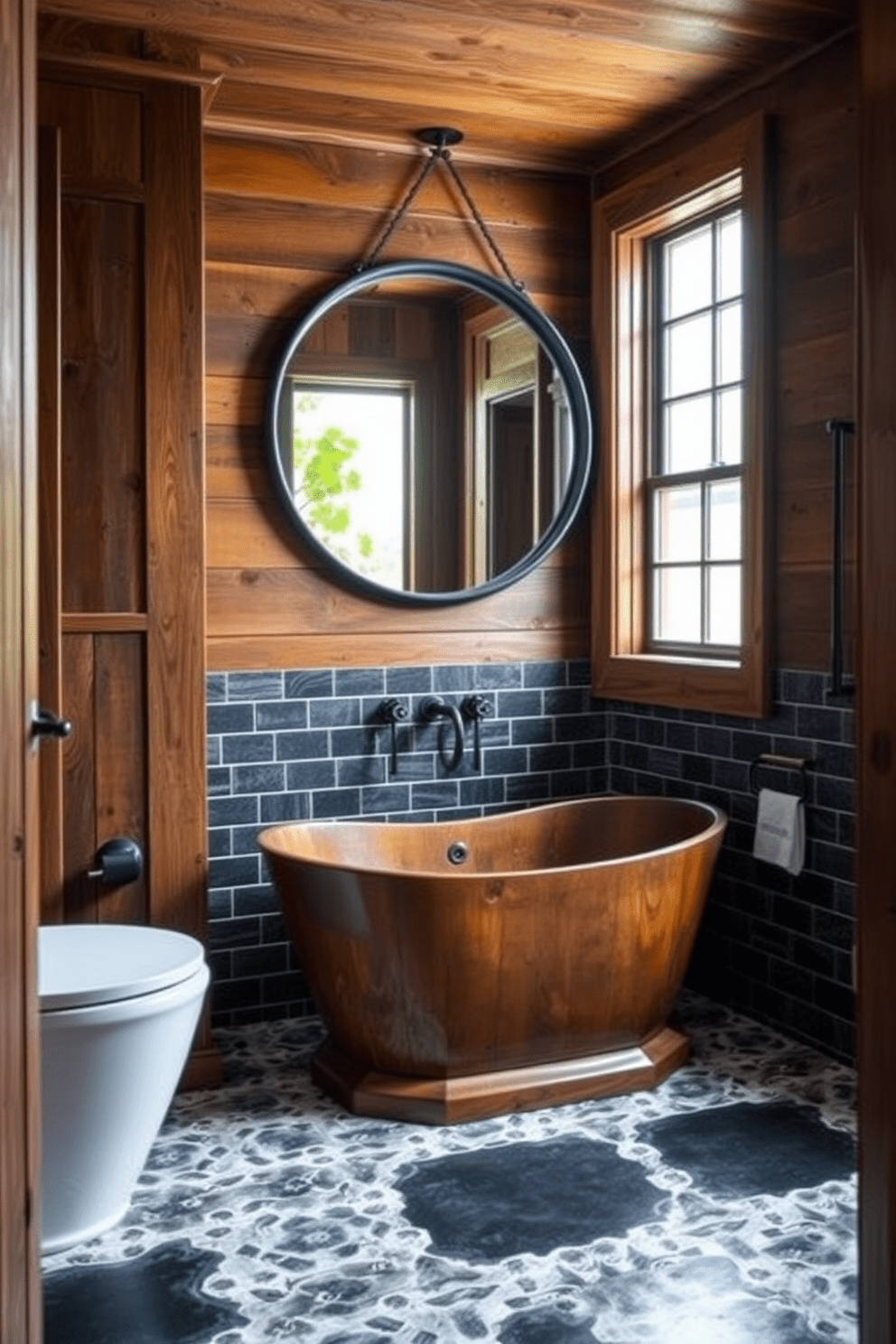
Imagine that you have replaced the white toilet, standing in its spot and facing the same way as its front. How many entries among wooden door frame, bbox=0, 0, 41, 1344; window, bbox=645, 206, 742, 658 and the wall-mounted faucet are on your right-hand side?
1

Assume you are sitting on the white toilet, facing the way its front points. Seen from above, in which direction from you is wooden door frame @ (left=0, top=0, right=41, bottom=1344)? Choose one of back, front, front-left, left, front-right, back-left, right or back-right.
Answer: right

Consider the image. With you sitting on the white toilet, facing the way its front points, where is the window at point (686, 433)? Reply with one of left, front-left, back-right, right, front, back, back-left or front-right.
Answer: front-left

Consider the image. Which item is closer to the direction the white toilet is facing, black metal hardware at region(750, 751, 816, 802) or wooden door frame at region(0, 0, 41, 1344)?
the black metal hardware

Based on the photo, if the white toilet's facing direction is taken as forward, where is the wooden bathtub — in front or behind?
in front

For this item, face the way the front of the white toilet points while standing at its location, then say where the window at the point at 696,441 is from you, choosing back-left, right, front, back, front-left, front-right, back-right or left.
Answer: front-left

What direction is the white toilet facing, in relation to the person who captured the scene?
facing to the right of the viewer

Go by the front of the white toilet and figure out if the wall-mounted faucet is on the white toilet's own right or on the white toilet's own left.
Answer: on the white toilet's own left

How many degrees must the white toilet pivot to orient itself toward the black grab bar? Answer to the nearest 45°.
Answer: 0° — it already faces it
